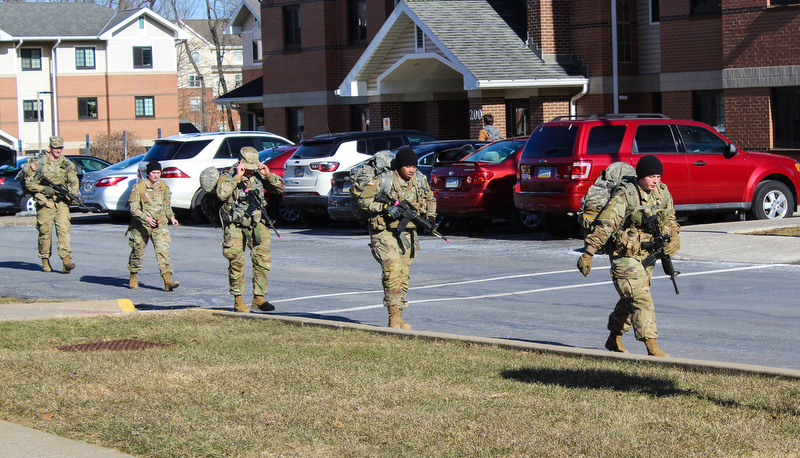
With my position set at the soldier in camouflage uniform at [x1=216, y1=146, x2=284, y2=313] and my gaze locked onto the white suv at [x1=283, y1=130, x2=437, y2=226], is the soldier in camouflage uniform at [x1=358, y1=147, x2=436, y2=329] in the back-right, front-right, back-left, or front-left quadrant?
back-right

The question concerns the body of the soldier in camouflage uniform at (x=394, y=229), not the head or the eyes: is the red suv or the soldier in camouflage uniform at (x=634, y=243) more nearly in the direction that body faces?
the soldier in camouflage uniform

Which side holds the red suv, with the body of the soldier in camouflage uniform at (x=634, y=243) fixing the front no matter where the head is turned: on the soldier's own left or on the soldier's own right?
on the soldier's own left
